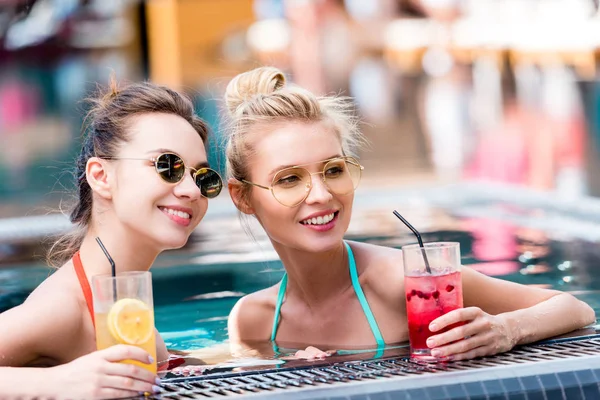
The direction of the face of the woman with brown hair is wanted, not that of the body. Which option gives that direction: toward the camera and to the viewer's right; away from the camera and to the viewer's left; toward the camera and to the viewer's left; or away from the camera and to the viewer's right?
toward the camera and to the viewer's right

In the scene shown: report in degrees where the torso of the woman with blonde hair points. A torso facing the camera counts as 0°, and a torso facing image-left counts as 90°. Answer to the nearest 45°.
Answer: approximately 0°

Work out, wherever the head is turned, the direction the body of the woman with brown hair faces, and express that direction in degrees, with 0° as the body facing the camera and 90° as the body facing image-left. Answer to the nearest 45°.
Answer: approximately 315°

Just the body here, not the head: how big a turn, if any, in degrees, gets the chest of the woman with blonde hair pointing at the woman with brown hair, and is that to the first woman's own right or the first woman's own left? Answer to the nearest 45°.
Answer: approximately 45° to the first woman's own right

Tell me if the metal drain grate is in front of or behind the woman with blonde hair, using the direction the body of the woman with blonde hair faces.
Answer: in front

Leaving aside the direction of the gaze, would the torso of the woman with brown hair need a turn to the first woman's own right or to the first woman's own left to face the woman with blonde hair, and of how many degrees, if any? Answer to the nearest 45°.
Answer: approximately 45° to the first woman's own left

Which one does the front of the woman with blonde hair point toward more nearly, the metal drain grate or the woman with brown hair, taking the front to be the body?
the metal drain grate
